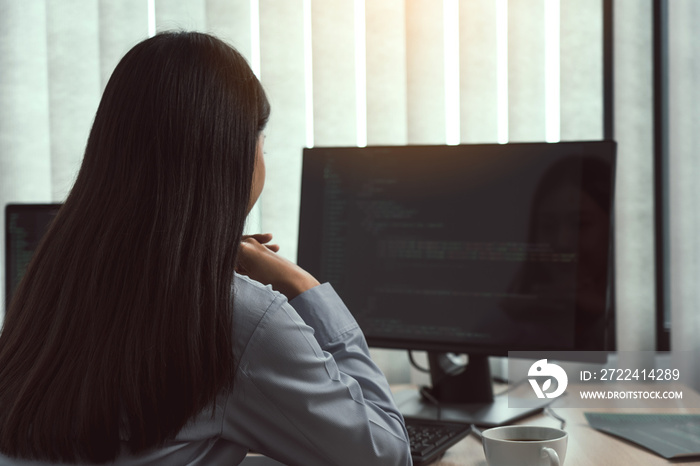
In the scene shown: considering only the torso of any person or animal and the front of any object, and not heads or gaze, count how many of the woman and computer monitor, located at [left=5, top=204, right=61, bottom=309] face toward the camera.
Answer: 1

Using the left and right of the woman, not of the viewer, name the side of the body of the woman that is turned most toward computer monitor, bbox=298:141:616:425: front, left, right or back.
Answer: front

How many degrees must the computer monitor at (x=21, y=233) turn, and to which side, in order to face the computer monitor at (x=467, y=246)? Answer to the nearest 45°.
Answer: approximately 45° to its left

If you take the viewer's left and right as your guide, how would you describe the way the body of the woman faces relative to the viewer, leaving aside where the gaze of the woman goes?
facing away from the viewer and to the right of the viewer

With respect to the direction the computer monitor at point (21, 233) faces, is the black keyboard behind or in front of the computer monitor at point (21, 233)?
in front

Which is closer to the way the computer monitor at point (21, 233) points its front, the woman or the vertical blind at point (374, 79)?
the woman

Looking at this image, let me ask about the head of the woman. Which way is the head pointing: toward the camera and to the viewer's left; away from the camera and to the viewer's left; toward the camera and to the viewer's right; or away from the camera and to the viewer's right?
away from the camera and to the viewer's right

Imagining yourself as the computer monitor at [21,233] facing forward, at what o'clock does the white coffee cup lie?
The white coffee cup is roughly at 11 o'clock from the computer monitor.

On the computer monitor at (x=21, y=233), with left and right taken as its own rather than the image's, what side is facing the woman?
front

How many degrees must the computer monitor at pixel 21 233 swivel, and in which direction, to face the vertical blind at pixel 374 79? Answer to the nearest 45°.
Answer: approximately 90° to its left

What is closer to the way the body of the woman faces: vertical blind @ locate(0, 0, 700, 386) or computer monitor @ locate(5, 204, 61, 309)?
the vertical blind

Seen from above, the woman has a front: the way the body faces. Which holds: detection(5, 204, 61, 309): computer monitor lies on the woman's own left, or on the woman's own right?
on the woman's own left

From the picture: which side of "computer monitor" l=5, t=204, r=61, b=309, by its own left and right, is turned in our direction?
front
